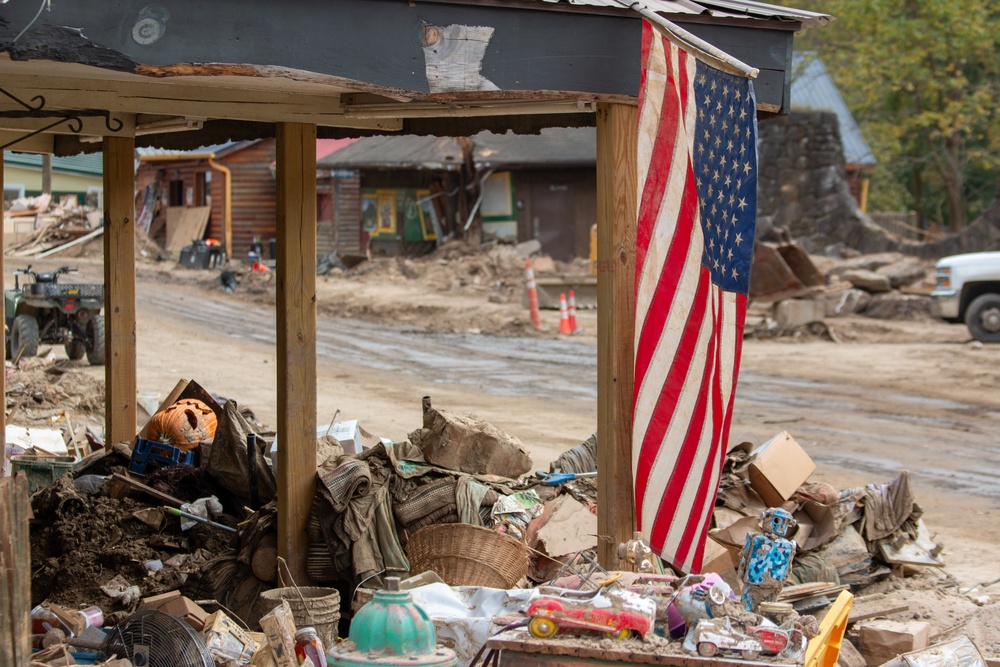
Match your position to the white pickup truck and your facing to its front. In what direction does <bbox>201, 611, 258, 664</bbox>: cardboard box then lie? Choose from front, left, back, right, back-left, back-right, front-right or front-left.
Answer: left

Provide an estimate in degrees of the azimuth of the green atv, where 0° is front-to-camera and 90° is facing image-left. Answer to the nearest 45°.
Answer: approximately 135°

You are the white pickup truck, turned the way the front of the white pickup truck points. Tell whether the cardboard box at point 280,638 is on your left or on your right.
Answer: on your left

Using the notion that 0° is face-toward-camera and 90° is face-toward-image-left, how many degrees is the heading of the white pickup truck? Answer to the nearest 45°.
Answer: approximately 90°

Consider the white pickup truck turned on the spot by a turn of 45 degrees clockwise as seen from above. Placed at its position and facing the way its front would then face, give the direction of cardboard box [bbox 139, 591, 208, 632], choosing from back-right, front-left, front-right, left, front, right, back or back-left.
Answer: back-left

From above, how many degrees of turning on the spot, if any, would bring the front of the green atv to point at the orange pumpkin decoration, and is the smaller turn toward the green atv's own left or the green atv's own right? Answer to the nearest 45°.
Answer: approximately 135° to the green atv's own left

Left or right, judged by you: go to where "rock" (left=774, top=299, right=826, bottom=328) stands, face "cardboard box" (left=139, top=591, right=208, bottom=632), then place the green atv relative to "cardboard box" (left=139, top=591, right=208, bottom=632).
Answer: right

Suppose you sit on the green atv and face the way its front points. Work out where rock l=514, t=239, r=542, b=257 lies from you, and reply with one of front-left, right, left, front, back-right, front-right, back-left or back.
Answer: right

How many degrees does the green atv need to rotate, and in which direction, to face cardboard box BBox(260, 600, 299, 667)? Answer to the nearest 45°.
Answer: approximately 135° to its left

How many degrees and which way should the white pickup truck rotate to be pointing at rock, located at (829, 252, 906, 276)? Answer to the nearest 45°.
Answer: approximately 90° to its right

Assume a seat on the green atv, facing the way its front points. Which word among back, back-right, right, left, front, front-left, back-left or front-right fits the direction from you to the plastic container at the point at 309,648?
back-left

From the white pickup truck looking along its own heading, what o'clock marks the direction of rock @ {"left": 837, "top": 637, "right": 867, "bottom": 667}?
The rock is roughly at 9 o'clock from the white pickup truck.

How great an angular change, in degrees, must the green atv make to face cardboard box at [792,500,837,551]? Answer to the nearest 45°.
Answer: approximately 135° to its left
